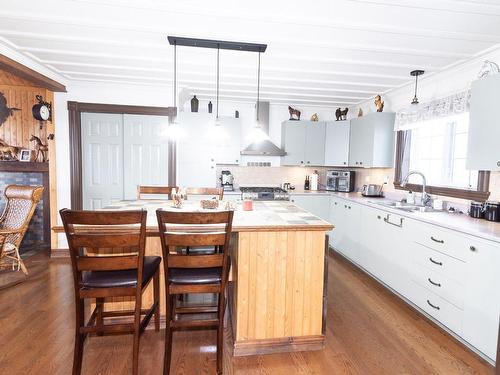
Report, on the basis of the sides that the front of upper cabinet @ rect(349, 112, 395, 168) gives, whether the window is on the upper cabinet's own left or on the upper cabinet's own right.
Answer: on the upper cabinet's own left

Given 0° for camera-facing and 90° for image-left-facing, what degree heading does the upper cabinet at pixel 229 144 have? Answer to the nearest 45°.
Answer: approximately 0°

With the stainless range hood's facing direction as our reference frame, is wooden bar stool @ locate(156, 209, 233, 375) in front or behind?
in front

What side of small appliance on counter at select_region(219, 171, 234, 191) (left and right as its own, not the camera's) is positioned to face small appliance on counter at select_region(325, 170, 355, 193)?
left

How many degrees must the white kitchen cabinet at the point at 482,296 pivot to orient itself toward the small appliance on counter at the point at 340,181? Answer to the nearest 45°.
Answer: approximately 90° to its right

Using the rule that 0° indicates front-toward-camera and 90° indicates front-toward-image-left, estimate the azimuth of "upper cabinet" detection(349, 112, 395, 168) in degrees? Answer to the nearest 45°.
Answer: approximately 45°

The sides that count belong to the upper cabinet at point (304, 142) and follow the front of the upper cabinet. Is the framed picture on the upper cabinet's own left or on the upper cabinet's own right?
on the upper cabinet's own right

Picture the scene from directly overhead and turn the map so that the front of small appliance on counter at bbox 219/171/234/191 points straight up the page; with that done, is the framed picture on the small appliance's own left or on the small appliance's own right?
on the small appliance's own right

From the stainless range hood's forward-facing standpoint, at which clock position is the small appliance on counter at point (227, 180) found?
The small appliance on counter is roughly at 3 o'clock from the stainless range hood.

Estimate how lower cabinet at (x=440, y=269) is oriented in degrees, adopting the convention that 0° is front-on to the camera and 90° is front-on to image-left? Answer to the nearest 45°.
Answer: approximately 45°
